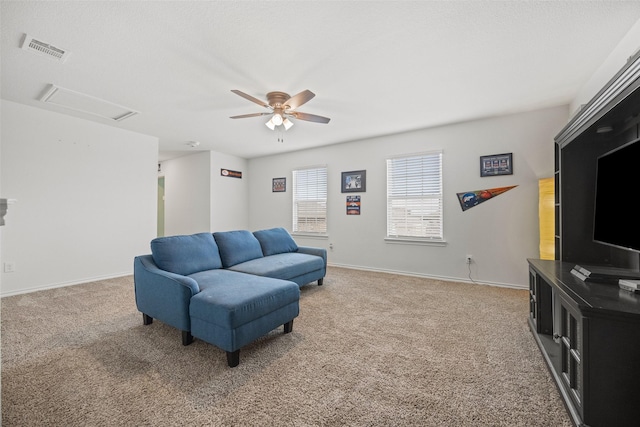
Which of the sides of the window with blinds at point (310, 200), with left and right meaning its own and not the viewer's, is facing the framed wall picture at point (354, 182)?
left

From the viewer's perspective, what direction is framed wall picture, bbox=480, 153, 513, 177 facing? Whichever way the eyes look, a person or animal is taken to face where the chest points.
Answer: toward the camera

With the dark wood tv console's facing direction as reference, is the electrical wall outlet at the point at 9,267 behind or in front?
in front

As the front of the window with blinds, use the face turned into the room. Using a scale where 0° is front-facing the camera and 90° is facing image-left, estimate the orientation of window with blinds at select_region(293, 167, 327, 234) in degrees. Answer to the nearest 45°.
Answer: approximately 45°

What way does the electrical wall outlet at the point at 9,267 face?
toward the camera

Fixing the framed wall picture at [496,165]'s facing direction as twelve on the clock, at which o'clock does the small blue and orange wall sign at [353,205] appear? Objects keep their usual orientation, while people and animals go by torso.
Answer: The small blue and orange wall sign is roughly at 3 o'clock from the framed wall picture.

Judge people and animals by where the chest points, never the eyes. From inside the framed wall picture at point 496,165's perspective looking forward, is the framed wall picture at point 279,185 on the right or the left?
on its right

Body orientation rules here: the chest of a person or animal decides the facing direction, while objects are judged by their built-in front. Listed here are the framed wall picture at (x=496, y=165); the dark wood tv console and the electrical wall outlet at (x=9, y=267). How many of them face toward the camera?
2

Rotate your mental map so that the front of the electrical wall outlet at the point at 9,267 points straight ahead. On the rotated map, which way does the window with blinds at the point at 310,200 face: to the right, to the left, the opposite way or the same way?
to the right

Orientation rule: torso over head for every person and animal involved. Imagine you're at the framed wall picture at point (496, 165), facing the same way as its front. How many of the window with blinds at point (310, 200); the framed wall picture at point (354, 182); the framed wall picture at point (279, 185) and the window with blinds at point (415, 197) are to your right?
4
